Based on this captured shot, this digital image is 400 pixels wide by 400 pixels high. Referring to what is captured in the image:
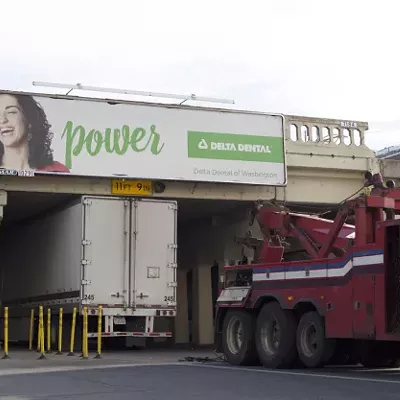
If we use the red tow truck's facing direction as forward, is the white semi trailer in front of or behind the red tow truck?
behind

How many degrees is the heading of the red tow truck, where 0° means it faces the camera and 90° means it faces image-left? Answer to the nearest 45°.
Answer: approximately 315°

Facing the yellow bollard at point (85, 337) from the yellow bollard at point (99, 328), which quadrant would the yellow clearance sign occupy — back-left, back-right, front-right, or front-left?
back-right

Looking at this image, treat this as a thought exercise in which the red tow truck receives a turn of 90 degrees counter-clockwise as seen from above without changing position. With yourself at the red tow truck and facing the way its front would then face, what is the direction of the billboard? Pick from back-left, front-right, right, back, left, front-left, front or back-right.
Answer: left

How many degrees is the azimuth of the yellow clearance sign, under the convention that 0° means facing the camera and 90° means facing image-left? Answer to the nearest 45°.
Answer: approximately 0°

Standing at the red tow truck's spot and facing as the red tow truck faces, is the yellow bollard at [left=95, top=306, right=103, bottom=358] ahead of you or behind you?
behind

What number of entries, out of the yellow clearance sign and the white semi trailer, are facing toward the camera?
1

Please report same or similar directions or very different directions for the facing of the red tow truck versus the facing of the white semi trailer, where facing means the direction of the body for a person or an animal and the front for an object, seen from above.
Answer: very different directions

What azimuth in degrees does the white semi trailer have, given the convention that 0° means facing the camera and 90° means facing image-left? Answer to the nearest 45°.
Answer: approximately 135°
